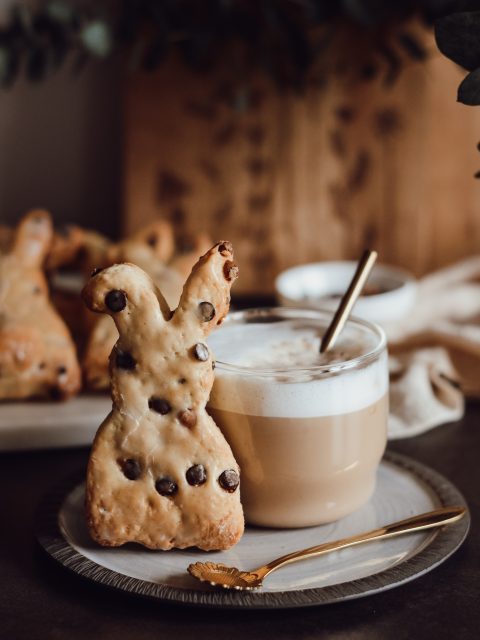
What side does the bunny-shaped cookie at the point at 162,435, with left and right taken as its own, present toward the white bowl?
back

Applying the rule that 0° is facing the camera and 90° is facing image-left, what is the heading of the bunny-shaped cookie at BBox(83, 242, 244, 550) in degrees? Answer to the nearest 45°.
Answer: approximately 0°

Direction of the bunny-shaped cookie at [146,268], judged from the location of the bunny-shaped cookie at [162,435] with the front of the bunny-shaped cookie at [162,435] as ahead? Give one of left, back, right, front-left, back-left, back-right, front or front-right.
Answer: back

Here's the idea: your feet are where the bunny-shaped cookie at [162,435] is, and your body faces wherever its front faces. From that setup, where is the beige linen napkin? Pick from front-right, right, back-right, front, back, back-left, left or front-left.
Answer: back-left

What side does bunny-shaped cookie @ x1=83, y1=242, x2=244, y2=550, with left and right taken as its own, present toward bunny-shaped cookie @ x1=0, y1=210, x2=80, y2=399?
back
